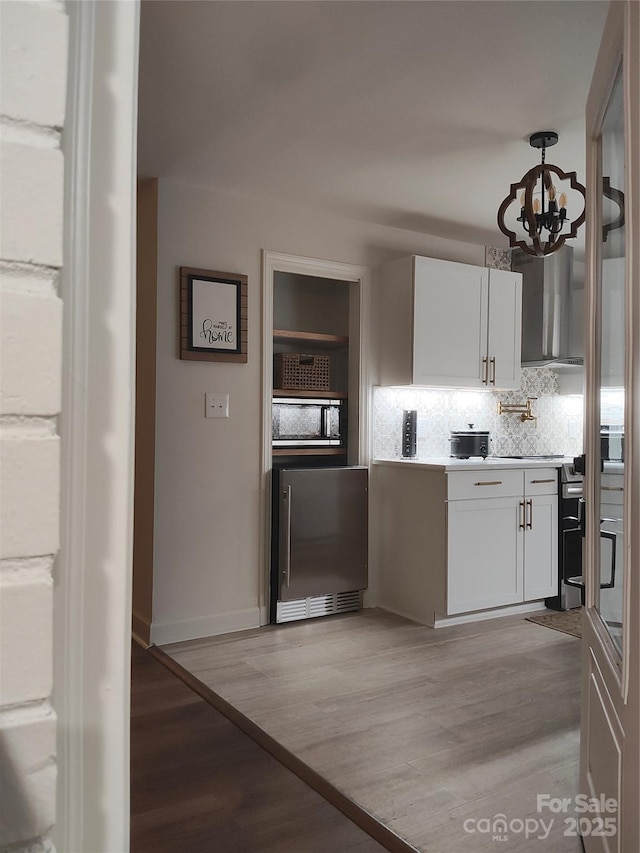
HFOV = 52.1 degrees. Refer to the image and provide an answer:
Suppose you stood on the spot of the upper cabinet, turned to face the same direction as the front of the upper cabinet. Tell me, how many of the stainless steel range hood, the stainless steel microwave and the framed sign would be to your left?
1

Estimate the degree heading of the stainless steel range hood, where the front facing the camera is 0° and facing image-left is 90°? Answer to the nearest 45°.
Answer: approximately 315°

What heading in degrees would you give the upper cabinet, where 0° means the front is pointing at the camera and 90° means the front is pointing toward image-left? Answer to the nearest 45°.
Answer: approximately 315°

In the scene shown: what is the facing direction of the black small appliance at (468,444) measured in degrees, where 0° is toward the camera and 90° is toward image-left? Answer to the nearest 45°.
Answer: approximately 315°

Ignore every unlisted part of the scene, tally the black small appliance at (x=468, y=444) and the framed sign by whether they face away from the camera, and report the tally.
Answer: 0

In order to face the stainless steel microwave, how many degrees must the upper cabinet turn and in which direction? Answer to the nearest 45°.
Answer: approximately 135° to its right

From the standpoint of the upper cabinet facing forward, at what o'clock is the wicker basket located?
The wicker basket is roughly at 4 o'clock from the upper cabinet.

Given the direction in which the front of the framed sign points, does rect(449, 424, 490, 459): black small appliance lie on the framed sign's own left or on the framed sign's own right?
on the framed sign's own left

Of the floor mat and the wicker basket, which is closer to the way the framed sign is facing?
the floor mat

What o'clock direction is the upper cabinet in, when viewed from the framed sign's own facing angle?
The upper cabinet is roughly at 10 o'clock from the framed sign.
